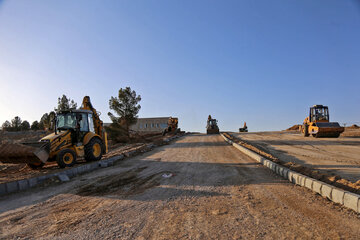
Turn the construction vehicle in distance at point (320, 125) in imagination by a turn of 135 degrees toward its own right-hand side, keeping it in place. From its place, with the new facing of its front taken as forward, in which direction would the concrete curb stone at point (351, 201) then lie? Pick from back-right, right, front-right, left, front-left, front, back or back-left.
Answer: left

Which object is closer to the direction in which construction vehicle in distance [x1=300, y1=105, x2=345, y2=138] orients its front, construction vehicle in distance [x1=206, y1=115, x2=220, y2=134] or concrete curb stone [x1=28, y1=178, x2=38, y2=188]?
the concrete curb stone

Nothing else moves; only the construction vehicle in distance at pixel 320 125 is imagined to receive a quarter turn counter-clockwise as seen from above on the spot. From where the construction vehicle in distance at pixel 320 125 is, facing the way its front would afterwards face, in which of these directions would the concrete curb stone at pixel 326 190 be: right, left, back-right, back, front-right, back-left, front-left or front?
back-right

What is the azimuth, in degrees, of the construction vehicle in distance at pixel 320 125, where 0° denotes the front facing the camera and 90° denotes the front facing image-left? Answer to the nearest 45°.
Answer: approximately 315°

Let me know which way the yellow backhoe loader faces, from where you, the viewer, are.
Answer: facing the viewer and to the left of the viewer

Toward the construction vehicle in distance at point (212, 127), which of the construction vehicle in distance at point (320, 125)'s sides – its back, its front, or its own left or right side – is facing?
back

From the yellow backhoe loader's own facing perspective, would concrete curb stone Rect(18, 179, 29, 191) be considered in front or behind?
in front

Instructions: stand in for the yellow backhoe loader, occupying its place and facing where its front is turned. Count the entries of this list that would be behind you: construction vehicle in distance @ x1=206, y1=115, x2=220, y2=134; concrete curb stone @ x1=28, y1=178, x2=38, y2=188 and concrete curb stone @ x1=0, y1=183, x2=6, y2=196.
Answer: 1

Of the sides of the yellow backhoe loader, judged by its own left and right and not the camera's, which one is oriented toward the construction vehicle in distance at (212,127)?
back

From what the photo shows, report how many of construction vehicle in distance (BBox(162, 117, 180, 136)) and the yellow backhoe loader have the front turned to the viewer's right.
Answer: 0

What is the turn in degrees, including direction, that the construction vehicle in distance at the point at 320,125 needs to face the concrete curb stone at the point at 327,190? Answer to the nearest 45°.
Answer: approximately 45° to its right

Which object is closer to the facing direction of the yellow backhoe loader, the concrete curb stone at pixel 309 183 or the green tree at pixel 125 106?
the concrete curb stone
